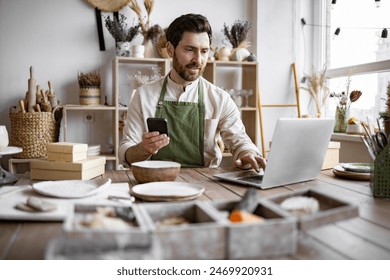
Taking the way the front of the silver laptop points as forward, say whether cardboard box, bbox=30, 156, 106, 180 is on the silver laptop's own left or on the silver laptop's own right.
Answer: on the silver laptop's own left

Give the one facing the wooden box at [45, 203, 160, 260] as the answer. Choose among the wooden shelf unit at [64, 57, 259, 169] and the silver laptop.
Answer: the wooden shelf unit

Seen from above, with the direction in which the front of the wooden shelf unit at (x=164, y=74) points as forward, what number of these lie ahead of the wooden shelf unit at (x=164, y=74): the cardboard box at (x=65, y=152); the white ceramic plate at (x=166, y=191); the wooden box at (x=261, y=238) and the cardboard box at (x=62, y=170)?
4

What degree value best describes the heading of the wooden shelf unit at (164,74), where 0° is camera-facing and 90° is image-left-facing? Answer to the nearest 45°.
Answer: approximately 0°

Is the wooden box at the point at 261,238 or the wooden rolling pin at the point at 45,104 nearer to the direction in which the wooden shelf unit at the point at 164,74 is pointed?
the wooden box

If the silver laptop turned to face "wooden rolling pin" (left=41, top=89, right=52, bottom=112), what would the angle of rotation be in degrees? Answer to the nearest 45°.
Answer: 0° — it already faces it

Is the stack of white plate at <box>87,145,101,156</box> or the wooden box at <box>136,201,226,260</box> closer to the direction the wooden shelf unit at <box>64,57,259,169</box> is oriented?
the wooden box

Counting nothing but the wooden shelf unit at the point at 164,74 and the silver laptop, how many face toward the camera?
1

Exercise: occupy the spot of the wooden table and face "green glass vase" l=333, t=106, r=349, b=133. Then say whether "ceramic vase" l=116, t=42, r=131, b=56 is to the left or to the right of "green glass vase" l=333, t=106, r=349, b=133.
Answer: left

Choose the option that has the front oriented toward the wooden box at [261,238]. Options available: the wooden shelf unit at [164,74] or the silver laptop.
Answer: the wooden shelf unit

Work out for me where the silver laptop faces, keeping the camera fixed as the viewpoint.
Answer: facing away from the viewer and to the left of the viewer

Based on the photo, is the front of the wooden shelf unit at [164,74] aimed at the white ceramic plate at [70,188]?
yes

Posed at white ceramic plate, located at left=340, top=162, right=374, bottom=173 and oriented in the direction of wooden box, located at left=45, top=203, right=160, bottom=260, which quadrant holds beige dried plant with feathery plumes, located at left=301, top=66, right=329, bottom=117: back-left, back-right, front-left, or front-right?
back-right
